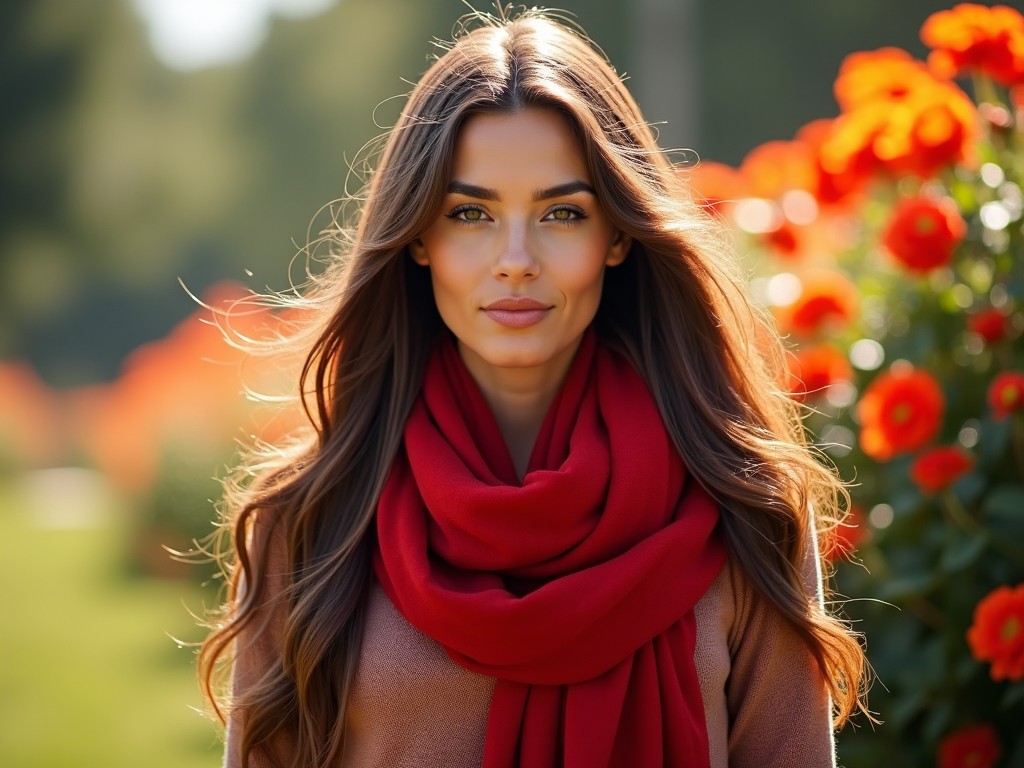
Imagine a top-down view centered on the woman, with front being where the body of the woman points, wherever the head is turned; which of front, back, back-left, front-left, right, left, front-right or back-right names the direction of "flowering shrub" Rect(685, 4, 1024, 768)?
back-left

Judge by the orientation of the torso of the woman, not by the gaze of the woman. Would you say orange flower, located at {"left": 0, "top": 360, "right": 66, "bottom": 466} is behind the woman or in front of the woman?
behind

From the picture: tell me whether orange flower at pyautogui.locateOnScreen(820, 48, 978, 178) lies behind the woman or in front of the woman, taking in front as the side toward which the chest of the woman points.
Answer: behind

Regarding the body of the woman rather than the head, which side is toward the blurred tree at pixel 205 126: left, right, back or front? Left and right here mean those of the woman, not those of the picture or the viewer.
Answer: back

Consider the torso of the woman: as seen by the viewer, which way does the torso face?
toward the camera

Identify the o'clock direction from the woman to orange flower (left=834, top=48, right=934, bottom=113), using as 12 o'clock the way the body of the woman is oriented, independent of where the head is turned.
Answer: The orange flower is roughly at 7 o'clock from the woman.

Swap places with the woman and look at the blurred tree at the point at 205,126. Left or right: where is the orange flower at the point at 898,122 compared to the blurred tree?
right
